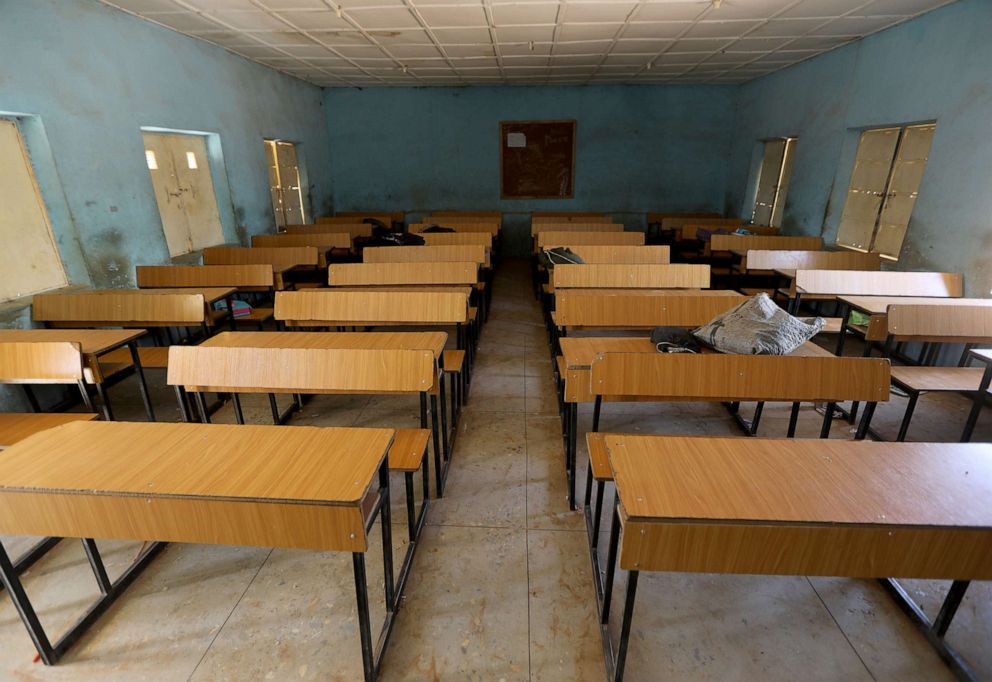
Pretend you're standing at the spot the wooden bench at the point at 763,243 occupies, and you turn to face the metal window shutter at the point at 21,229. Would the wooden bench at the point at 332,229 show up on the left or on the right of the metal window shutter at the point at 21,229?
right

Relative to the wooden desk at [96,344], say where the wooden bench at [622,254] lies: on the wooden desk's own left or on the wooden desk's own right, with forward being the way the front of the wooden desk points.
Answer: on the wooden desk's own left

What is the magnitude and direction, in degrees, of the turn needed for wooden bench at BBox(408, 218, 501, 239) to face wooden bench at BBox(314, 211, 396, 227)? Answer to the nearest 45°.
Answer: approximately 135° to its right

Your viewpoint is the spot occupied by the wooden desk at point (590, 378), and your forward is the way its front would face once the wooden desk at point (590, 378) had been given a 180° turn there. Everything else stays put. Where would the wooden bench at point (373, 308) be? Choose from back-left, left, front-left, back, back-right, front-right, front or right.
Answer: left

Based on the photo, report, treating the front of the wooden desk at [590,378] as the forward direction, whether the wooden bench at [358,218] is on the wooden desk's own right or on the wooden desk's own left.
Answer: on the wooden desk's own right

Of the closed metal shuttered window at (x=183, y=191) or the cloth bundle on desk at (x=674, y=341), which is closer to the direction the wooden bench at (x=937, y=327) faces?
the cloth bundle on desk

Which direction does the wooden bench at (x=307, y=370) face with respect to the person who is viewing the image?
facing the viewer
